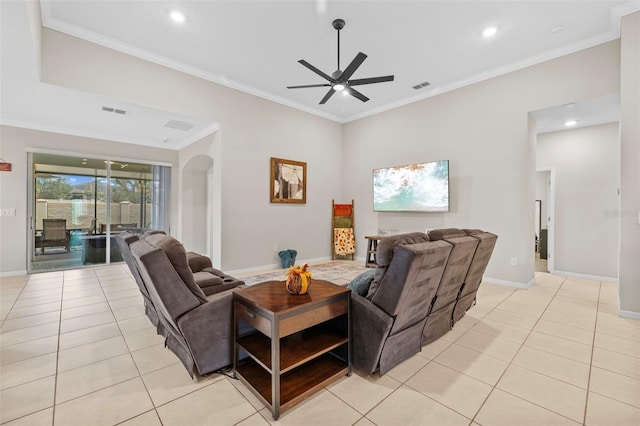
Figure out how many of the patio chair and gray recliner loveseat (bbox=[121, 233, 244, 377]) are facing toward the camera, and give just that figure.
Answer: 1

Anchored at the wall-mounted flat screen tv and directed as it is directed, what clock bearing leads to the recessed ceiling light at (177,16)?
The recessed ceiling light is roughly at 12 o'clock from the wall-mounted flat screen tv.

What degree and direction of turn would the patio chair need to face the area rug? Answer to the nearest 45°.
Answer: approximately 45° to its left

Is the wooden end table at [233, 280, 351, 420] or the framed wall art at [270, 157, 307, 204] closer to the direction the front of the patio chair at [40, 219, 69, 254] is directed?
the wooden end table

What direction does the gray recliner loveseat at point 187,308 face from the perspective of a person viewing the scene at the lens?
facing away from the viewer and to the right of the viewer

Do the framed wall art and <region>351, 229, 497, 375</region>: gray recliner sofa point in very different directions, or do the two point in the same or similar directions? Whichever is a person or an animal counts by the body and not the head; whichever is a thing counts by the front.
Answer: very different directions

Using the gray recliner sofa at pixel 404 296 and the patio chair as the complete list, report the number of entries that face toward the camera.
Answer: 1

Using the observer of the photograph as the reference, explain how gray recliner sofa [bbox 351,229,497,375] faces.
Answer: facing away from the viewer and to the left of the viewer

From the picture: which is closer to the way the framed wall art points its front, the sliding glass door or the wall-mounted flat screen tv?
the wall-mounted flat screen tv

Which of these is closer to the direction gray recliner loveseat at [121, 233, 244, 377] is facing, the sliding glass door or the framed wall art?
the framed wall art
